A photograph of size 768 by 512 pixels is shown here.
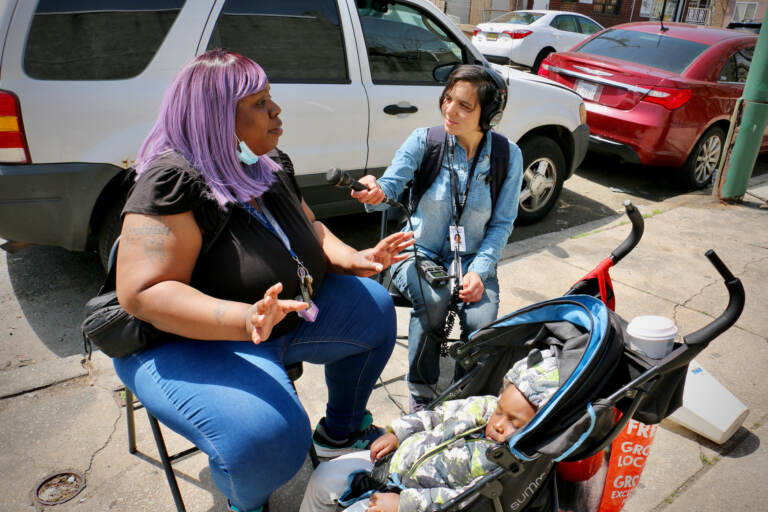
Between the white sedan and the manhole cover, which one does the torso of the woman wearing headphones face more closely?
the manhole cover

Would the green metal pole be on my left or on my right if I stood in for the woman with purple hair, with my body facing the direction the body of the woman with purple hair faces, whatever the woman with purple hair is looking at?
on my left

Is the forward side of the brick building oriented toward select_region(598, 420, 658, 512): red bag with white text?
yes

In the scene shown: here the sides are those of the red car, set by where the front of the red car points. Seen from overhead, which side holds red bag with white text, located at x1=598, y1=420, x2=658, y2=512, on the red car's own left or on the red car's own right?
on the red car's own right

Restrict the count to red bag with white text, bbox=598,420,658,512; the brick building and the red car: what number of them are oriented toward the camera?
2

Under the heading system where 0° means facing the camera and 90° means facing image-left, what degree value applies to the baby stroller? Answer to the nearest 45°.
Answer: approximately 45°

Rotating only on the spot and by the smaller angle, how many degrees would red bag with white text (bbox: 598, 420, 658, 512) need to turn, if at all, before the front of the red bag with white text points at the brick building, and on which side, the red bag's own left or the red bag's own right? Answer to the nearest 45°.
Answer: approximately 180°

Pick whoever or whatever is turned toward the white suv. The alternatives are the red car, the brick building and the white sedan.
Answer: the brick building

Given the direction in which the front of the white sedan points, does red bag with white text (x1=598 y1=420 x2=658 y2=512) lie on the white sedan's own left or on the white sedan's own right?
on the white sedan's own right

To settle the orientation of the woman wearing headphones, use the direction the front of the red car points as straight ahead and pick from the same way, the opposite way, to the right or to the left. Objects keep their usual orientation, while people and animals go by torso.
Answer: the opposite way

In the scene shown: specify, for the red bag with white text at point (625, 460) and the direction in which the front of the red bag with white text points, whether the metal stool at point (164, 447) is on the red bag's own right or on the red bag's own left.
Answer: on the red bag's own right

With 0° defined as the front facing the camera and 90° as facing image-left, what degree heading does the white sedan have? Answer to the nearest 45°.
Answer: approximately 225°

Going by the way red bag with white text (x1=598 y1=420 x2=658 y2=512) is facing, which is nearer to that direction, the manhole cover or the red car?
the manhole cover

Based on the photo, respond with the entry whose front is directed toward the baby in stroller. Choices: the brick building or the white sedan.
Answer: the brick building
